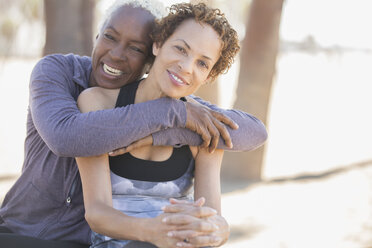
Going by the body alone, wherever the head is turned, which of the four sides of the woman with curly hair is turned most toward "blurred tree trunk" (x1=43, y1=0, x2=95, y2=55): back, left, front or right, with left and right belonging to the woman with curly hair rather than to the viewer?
back

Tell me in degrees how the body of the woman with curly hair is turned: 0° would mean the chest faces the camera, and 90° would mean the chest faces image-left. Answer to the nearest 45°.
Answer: approximately 0°

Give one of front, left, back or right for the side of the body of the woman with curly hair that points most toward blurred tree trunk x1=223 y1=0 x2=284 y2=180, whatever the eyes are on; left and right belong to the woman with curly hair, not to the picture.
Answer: back
